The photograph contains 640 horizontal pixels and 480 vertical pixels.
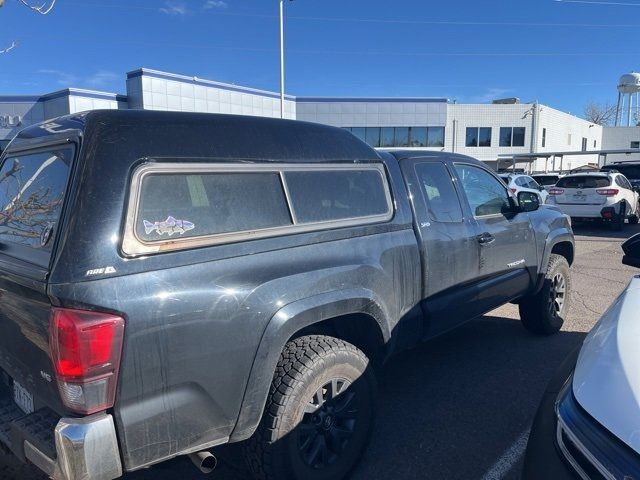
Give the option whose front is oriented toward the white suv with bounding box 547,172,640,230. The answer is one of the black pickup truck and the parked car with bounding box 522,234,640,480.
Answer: the black pickup truck

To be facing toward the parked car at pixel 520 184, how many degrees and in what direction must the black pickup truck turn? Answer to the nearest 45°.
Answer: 0° — it already faces it

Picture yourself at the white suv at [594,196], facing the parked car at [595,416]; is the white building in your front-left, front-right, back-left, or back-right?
back-right

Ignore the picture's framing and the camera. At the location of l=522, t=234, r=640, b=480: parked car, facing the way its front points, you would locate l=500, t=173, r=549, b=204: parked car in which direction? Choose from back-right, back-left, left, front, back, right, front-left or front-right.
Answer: back-right

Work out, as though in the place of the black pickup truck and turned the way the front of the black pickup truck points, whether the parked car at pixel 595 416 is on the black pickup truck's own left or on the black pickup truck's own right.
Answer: on the black pickup truck's own right

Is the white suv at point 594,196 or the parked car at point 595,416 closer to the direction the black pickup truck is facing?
the white suv

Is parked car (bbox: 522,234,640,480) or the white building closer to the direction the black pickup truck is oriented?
the white building

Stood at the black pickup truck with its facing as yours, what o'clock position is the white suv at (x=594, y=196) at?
The white suv is roughly at 12 o'clock from the black pickup truck.

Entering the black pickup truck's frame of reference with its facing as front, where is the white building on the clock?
The white building is roughly at 11 o'clock from the black pickup truck.

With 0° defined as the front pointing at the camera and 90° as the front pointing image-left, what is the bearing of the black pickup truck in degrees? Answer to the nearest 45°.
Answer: approximately 225°

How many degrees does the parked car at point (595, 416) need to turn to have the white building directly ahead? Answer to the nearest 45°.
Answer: approximately 135° to its right

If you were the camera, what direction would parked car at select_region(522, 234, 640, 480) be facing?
facing the viewer and to the left of the viewer

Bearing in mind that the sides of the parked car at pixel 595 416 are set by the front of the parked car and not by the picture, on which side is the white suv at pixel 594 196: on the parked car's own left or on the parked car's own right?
on the parked car's own right
